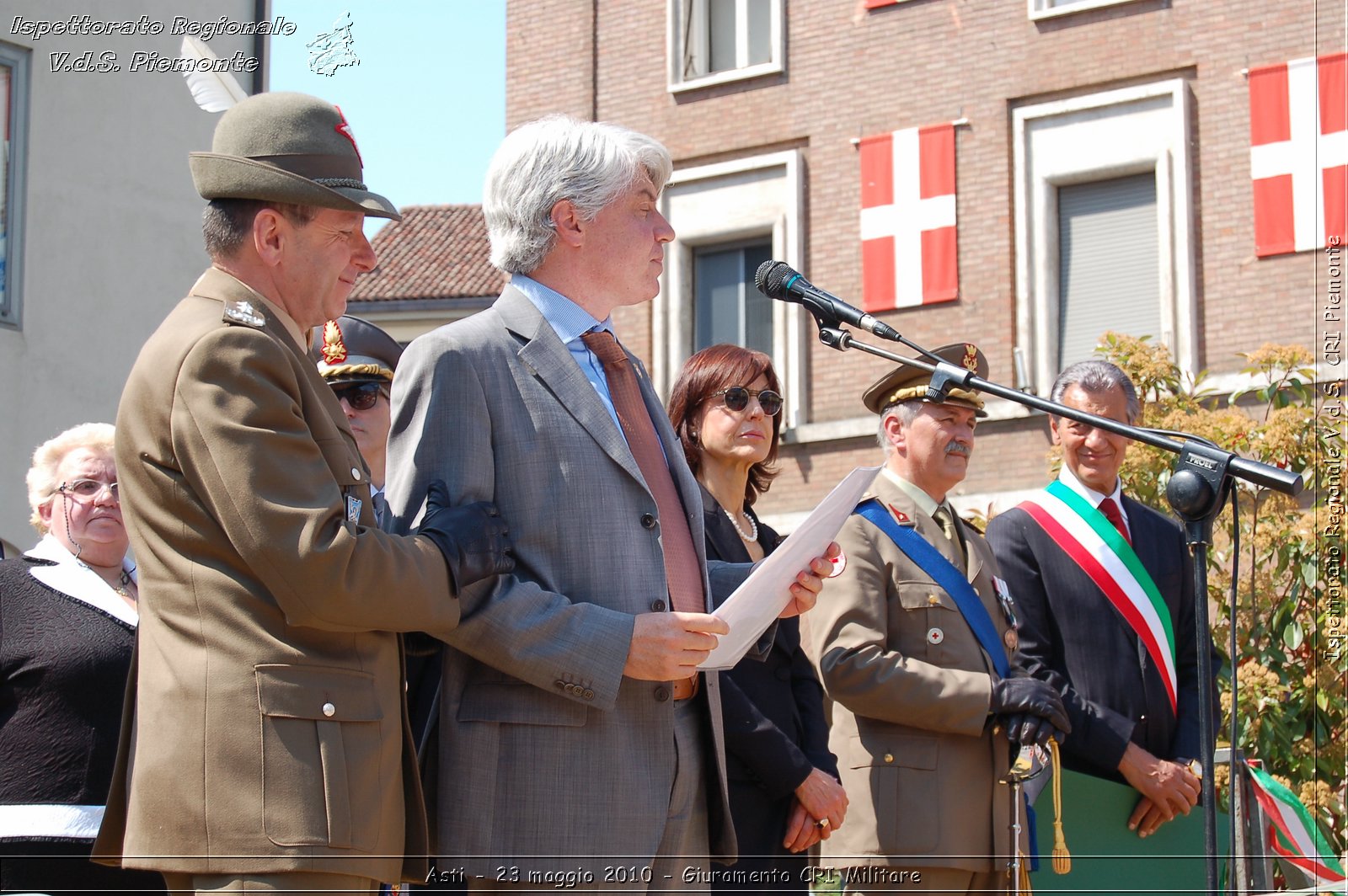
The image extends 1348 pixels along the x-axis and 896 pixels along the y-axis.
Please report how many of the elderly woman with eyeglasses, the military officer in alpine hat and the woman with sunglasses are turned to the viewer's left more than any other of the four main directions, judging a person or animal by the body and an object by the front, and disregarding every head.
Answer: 0

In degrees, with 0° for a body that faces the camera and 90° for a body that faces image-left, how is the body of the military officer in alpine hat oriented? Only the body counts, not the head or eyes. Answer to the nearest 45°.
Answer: approximately 270°

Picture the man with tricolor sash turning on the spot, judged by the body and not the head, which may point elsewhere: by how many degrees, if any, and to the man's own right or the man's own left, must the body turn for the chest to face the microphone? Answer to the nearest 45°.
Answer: approximately 90° to the man's own right

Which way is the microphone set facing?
to the viewer's left

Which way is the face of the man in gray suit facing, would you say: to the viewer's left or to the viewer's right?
to the viewer's right

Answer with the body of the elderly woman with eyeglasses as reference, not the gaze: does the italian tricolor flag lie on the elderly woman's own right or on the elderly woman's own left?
on the elderly woman's own left

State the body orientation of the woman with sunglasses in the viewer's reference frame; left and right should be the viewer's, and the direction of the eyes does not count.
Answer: facing the viewer and to the right of the viewer

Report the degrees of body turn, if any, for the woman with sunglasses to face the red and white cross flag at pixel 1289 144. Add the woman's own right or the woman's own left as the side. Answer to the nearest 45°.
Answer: approximately 90° to the woman's own left

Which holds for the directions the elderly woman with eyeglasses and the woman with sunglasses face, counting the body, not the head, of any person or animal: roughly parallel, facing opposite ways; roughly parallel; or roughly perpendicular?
roughly parallel

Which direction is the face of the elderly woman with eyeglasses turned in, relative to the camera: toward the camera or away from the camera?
toward the camera

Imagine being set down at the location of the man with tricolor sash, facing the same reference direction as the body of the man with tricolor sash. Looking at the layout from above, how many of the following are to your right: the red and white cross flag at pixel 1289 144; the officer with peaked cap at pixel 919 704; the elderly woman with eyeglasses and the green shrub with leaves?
2

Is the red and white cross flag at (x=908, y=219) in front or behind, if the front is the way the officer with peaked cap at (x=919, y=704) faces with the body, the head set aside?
behind

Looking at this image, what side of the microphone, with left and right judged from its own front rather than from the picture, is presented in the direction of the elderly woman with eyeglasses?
front

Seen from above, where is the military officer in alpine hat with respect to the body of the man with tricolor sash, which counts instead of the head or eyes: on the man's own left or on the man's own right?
on the man's own right

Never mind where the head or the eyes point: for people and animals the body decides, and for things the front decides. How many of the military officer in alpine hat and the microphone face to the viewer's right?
1
